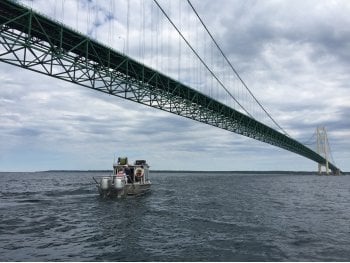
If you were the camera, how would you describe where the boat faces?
facing away from the viewer and to the right of the viewer
